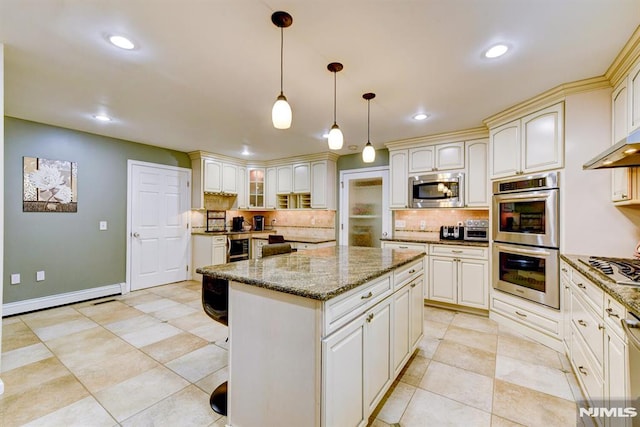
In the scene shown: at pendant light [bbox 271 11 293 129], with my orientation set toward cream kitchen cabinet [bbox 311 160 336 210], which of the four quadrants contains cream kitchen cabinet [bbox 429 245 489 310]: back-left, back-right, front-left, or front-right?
front-right

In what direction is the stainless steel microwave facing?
toward the camera

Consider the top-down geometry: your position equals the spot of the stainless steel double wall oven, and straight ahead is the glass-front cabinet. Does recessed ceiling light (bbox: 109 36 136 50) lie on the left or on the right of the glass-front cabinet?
left

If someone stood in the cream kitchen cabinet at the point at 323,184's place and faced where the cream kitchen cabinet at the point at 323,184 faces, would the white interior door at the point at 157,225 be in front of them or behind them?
in front

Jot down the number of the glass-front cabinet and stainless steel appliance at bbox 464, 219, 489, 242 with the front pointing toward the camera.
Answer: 2

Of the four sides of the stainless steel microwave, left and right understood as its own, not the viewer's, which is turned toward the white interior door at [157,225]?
right

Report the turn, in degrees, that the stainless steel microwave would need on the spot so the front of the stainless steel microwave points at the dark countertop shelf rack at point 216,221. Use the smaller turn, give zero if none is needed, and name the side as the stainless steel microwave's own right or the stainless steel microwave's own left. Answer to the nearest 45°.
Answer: approximately 90° to the stainless steel microwave's own right

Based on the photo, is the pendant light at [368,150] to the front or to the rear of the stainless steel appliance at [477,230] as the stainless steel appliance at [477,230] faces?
to the front

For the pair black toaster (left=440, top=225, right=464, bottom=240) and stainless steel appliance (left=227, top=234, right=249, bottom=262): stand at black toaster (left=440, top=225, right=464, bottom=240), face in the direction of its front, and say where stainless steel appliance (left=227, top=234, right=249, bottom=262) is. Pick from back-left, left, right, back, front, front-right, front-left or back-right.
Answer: right

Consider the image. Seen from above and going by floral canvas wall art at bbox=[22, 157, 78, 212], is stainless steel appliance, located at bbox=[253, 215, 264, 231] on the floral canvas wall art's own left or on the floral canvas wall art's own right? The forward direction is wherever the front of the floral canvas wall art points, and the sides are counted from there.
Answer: on the floral canvas wall art's own left

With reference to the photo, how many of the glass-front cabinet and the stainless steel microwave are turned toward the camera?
2

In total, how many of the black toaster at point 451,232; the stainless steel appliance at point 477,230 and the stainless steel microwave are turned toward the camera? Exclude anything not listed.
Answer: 3

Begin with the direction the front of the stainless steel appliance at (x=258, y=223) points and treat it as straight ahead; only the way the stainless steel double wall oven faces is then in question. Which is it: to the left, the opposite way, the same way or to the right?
to the right

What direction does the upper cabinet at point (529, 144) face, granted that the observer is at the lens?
facing the viewer and to the left of the viewer

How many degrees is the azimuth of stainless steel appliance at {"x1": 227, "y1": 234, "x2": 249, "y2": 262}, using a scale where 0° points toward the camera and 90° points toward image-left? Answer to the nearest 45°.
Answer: approximately 315°

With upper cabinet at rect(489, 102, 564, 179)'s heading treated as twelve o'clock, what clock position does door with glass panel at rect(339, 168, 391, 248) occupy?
The door with glass panel is roughly at 2 o'clock from the upper cabinet.

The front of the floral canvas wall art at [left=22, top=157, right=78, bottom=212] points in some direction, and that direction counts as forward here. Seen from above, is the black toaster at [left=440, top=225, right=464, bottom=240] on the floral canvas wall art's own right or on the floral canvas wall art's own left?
on the floral canvas wall art's own left

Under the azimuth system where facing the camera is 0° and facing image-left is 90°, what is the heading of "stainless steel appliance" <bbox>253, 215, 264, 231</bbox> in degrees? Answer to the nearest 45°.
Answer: approximately 0°

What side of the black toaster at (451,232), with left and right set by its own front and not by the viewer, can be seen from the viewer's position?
front

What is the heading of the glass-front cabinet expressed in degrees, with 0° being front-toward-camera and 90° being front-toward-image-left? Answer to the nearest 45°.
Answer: approximately 0°

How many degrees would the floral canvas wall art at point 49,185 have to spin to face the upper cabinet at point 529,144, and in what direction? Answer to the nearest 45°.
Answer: approximately 45° to its left

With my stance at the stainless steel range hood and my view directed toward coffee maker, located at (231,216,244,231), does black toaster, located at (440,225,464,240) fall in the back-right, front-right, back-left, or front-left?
front-right
